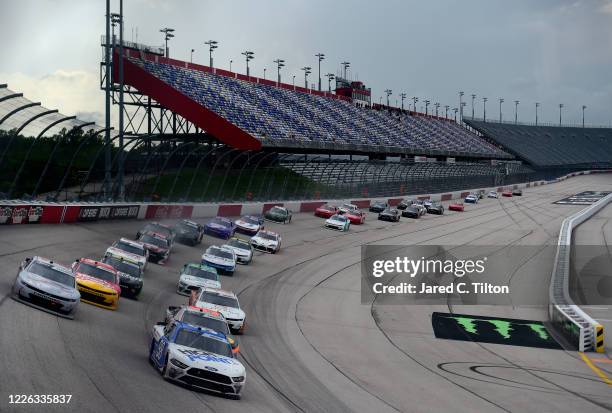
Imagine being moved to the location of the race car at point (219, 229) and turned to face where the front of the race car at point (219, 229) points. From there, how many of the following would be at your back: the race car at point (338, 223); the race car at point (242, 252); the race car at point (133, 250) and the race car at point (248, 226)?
2

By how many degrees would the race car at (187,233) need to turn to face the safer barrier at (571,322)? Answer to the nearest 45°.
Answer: approximately 90° to its left

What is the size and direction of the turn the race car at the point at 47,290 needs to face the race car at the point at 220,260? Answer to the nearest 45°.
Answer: approximately 135° to its left

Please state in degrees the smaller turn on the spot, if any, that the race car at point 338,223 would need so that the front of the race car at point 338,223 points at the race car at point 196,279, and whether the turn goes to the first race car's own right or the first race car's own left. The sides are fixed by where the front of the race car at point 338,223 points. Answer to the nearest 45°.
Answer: approximately 45° to the first race car's own left

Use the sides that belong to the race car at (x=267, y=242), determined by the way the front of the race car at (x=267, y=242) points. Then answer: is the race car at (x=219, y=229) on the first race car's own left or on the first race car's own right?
on the first race car's own right

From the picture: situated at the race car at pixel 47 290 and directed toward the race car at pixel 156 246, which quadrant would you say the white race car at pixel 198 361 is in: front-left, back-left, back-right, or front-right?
back-right

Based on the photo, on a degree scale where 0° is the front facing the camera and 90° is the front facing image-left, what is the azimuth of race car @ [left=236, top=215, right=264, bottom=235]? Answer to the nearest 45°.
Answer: approximately 45°

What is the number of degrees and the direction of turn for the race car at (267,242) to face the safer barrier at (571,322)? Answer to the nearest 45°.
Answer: approximately 90° to its left

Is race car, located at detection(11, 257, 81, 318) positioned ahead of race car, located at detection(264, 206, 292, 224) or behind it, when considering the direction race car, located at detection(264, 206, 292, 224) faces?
ahead

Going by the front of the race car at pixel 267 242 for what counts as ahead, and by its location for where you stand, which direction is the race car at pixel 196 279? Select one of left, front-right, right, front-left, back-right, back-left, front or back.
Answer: front-left

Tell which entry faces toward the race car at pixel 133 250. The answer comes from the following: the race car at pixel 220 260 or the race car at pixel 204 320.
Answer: the race car at pixel 220 260

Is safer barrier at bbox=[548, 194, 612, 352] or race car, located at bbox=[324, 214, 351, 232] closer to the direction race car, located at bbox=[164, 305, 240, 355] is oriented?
the safer barrier

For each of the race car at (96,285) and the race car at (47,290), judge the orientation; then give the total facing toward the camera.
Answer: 2
